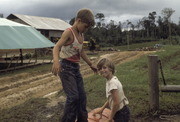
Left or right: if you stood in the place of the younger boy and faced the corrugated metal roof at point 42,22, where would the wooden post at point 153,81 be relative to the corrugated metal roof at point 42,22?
right

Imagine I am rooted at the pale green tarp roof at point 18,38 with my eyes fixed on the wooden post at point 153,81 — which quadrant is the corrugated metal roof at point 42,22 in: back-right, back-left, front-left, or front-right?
back-left

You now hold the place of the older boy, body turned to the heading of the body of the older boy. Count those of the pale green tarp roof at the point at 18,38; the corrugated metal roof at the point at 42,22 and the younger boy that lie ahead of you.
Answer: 1

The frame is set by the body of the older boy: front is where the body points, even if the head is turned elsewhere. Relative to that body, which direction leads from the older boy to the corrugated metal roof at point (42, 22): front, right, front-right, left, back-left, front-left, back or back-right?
back-left

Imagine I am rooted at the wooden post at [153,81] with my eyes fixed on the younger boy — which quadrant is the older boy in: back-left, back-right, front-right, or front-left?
front-right

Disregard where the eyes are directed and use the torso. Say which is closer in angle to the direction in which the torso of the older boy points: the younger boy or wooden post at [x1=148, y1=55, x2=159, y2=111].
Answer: the younger boy

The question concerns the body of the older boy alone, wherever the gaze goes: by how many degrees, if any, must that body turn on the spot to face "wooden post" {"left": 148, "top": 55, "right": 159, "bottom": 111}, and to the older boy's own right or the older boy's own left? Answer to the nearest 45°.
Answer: approximately 90° to the older boy's own left

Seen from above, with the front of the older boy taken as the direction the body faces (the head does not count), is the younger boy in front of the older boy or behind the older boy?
in front

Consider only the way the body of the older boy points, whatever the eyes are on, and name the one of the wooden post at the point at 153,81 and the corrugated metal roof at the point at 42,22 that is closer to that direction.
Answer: the wooden post

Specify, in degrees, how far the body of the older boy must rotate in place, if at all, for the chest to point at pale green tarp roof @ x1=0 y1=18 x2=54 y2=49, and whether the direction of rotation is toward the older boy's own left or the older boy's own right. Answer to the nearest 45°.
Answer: approximately 135° to the older boy's own left
